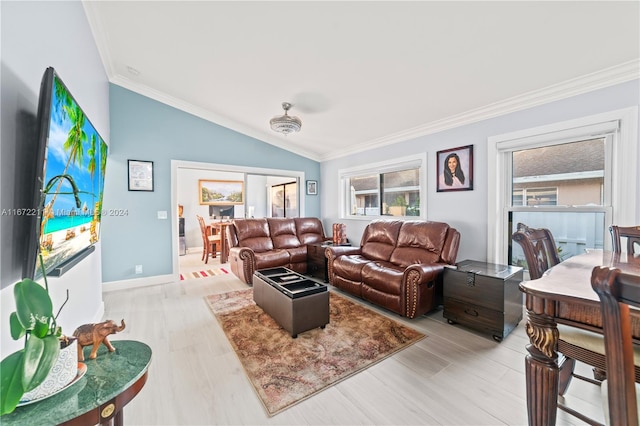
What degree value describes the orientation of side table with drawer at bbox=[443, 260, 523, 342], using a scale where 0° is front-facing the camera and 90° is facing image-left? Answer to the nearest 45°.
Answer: approximately 45°

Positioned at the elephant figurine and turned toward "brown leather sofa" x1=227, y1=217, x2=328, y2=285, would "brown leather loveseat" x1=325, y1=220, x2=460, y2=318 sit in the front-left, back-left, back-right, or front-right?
front-right

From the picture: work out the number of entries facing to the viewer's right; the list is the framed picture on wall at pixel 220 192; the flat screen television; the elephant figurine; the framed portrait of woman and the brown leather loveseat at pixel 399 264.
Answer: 2

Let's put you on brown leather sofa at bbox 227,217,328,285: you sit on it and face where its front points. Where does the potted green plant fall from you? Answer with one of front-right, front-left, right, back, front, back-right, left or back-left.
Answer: front-right

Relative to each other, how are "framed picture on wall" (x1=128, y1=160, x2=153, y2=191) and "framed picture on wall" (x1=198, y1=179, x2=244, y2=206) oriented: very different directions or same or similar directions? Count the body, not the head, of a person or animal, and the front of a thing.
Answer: same or similar directions

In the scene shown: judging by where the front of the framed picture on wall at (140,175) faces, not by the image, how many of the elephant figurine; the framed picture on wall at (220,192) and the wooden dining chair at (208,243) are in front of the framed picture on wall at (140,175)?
1

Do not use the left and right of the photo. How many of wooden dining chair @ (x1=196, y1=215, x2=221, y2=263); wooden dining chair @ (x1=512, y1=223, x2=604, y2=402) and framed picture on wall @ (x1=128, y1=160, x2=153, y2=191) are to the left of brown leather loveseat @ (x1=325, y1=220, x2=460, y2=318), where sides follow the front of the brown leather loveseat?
1

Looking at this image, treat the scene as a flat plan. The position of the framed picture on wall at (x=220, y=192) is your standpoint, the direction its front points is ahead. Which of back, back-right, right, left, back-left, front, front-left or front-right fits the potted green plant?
front

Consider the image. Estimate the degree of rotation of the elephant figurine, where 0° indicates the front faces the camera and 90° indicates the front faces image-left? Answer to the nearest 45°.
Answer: approximately 270°

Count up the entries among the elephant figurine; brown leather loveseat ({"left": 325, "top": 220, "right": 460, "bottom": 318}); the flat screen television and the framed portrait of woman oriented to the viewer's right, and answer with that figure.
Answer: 2

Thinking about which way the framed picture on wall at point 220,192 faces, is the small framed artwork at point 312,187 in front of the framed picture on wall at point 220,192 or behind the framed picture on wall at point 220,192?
in front

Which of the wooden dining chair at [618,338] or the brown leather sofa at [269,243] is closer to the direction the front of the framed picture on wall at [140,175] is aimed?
the wooden dining chair

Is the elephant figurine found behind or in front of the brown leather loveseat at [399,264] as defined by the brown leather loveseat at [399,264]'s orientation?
in front

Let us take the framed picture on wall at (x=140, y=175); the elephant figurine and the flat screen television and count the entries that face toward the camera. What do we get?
1

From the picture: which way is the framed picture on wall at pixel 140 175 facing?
toward the camera
